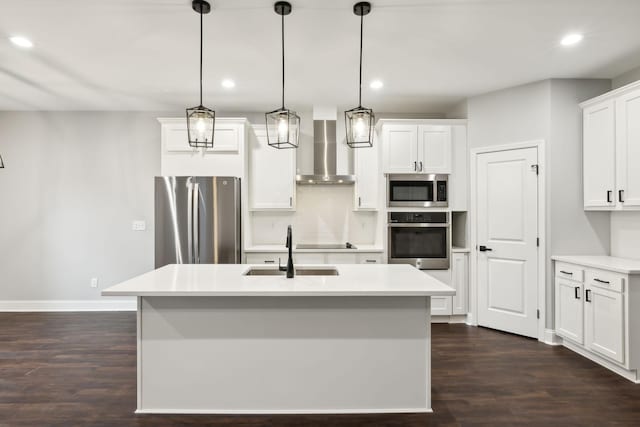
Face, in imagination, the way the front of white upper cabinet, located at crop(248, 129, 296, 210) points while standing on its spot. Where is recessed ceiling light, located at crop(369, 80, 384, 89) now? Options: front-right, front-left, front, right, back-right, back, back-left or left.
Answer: front-left

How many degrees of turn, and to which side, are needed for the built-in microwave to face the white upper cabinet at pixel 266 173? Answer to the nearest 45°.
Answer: approximately 90° to its right

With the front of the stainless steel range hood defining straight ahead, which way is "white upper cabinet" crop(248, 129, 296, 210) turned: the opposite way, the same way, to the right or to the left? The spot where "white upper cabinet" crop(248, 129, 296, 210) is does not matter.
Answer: the same way

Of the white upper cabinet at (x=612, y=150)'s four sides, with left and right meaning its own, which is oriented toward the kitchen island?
front

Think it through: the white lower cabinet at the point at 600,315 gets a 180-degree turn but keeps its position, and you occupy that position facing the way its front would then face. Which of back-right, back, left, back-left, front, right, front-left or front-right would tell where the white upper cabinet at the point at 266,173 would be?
back-left

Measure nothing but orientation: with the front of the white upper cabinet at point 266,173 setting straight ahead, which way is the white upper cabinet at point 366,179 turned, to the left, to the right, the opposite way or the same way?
the same way

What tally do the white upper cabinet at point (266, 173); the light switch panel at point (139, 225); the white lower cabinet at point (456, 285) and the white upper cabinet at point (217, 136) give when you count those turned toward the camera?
4

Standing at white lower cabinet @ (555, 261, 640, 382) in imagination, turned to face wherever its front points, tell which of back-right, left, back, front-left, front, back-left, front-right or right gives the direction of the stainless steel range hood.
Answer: front-right

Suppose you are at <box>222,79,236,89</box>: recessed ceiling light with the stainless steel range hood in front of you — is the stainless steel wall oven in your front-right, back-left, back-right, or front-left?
front-right

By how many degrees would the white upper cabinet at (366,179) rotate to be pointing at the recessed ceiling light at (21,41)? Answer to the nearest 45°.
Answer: approximately 45° to its right

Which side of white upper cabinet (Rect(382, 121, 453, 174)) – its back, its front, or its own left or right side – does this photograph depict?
front

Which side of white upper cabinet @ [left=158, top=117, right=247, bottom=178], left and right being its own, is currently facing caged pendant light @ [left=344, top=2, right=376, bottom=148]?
front

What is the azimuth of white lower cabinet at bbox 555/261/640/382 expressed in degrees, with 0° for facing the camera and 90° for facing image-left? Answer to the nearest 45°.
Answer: approximately 45°

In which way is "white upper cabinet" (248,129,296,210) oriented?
toward the camera

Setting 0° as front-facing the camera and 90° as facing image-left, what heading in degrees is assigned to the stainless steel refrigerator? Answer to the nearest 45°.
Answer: approximately 0°

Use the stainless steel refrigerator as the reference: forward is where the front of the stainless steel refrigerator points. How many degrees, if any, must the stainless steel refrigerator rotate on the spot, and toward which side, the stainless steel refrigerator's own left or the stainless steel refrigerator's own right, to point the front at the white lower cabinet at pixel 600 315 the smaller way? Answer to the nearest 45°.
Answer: approximately 45° to the stainless steel refrigerator's own left

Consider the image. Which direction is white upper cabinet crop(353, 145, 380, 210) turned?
toward the camera
